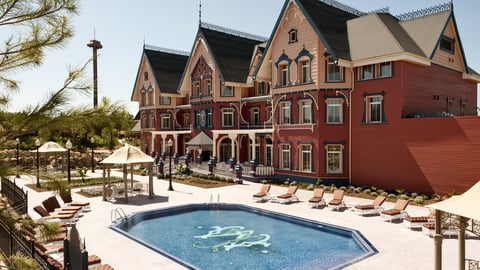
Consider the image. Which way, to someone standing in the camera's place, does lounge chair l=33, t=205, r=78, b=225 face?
facing to the right of the viewer

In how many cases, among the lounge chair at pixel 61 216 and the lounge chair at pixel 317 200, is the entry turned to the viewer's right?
1

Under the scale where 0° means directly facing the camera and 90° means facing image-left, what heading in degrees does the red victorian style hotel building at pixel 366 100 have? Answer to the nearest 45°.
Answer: approximately 45°

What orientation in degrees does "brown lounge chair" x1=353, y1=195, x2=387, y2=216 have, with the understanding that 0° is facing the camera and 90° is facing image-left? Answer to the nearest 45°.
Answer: approximately 45°

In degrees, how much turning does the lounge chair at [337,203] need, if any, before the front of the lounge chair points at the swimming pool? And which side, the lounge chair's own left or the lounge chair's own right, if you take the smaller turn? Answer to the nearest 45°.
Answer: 0° — it already faces it

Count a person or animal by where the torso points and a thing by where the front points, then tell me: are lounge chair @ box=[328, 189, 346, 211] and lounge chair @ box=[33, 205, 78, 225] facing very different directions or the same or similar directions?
very different directions

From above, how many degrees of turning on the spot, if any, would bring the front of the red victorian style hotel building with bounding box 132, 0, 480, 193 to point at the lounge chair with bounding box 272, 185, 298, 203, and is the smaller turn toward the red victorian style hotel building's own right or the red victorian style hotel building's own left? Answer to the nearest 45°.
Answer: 0° — it already faces it
